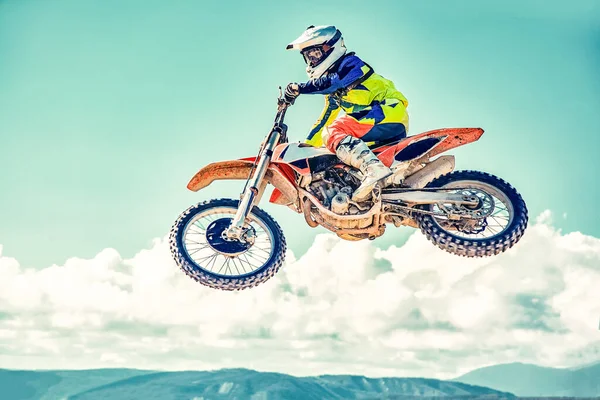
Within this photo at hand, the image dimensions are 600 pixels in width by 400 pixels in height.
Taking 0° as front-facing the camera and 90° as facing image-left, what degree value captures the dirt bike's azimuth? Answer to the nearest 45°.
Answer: approximately 90°
